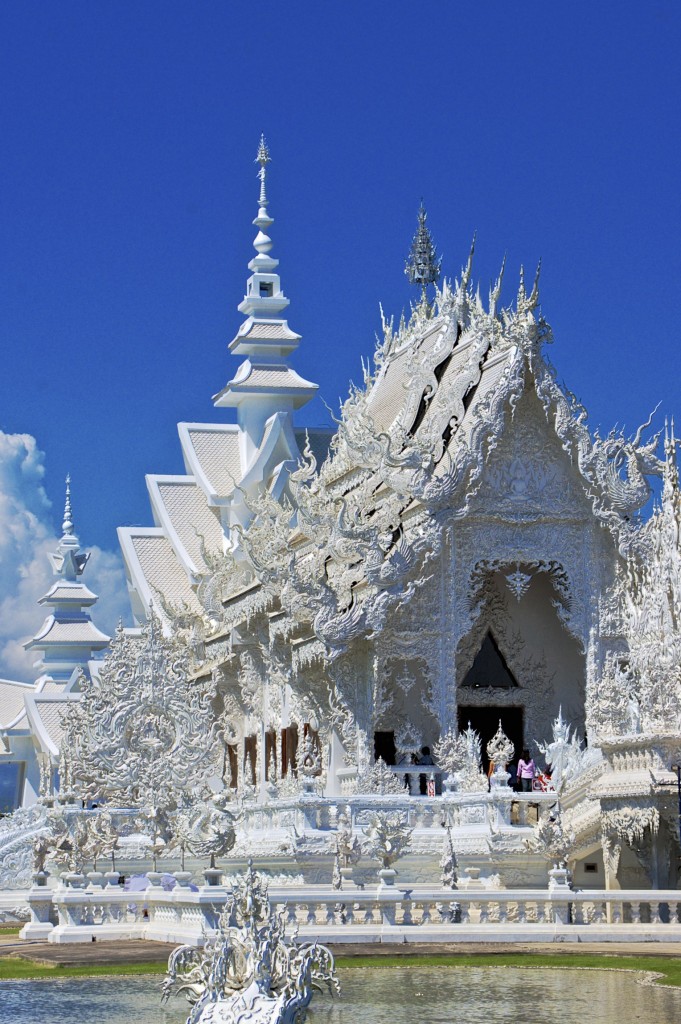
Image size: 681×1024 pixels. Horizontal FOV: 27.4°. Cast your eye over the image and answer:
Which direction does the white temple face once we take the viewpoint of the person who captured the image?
facing the viewer and to the right of the viewer

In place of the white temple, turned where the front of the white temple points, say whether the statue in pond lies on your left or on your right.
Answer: on your right

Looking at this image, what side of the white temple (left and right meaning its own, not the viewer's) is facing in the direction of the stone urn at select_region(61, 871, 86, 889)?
right

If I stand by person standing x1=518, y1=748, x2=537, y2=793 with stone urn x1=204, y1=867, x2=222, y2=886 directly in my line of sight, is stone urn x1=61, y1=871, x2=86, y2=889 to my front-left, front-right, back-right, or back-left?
front-right

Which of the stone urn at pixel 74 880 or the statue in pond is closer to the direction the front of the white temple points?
the statue in pond
